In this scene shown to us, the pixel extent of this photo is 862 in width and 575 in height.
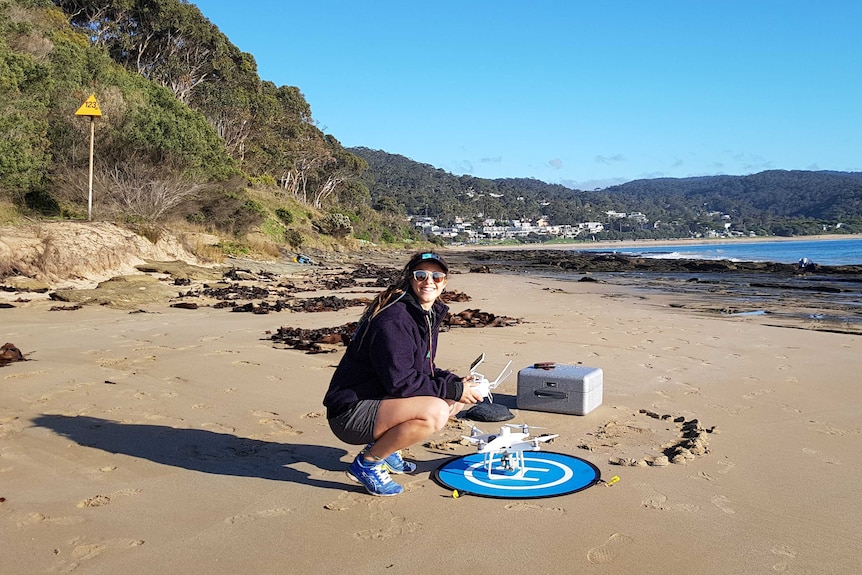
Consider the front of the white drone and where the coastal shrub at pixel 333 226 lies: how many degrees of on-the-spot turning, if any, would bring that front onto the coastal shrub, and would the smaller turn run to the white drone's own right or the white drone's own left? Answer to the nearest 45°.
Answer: approximately 180°

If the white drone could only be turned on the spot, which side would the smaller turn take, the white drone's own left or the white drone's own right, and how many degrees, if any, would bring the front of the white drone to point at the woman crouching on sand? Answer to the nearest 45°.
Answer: approximately 45° to the white drone's own right

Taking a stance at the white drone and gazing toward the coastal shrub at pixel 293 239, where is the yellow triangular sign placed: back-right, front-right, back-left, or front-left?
front-left

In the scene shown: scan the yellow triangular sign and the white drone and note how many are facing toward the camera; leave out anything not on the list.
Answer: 2

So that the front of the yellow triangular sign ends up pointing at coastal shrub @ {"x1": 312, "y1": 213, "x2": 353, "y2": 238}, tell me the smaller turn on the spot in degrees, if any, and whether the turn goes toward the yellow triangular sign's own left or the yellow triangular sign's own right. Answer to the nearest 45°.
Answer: approximately 135° to the yellow triangular sign's own left

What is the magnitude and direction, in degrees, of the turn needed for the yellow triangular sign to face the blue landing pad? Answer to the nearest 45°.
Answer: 0° — it already faces it

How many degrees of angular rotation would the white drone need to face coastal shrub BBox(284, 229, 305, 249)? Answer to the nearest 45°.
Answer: approximately 180°

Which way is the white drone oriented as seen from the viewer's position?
toward the camera

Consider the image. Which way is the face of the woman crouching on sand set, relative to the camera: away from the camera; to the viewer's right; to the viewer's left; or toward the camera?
toward the camera

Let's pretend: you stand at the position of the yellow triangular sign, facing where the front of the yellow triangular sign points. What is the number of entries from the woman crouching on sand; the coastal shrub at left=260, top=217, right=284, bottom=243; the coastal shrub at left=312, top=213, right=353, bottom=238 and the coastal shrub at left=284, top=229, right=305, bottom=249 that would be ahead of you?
1
